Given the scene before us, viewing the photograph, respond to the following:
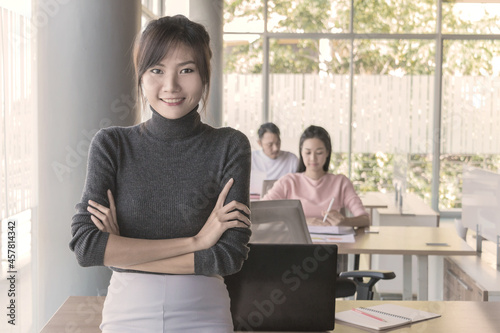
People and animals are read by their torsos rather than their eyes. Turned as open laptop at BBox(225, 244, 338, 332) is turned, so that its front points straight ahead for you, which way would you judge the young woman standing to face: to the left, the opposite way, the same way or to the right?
the opposite way

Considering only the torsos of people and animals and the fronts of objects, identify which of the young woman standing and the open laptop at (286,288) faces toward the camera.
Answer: the young woman standing

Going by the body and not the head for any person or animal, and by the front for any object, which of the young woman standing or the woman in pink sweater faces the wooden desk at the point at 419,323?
the woman in pink sweater

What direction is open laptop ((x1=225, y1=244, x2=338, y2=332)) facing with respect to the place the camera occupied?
facing away from the viewer

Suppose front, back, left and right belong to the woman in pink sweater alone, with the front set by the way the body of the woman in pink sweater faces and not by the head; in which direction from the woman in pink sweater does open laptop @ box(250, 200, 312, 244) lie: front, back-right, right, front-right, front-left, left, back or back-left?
front

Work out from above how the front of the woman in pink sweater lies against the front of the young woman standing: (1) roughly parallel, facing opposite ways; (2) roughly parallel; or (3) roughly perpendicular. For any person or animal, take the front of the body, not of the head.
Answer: roughly parallel

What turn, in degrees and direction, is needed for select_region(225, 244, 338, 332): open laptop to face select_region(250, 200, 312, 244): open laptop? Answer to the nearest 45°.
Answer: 0° — it already faces it

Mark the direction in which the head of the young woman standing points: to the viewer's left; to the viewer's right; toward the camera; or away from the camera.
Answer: toward the camera

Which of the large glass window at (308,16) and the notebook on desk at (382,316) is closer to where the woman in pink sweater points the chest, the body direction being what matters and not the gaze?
the notebook on desk

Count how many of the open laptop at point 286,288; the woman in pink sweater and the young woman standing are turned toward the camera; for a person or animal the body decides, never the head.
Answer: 2

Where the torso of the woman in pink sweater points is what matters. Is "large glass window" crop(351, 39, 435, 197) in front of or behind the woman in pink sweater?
behind

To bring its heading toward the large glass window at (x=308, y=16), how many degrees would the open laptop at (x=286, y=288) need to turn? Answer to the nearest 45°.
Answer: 0° — it already faces it

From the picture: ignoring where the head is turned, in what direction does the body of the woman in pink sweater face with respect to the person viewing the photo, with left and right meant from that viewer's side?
facing the viewer

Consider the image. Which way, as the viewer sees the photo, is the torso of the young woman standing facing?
toward the camera

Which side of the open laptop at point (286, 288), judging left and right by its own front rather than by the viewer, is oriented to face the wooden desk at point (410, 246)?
front

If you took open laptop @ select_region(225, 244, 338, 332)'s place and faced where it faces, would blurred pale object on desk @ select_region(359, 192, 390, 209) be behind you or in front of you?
in front

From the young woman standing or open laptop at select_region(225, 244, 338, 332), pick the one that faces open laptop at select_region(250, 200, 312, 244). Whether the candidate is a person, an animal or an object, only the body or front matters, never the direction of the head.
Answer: open laptop at select_region(225, 244, 338, 332)

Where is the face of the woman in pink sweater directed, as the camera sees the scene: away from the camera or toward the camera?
toward the camera

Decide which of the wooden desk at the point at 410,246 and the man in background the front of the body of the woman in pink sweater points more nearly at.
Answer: the wooden desk

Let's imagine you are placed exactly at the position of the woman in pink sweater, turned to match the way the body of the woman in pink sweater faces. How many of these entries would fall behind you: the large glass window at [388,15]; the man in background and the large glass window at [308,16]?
3
